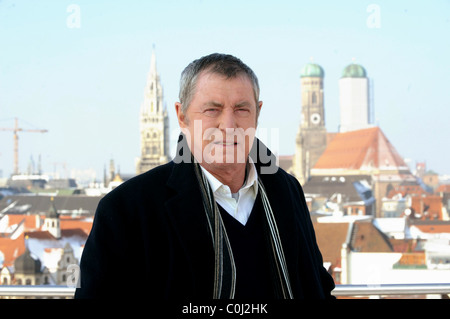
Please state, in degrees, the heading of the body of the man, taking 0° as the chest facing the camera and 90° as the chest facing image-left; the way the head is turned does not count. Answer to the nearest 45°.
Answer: approximately 315°
